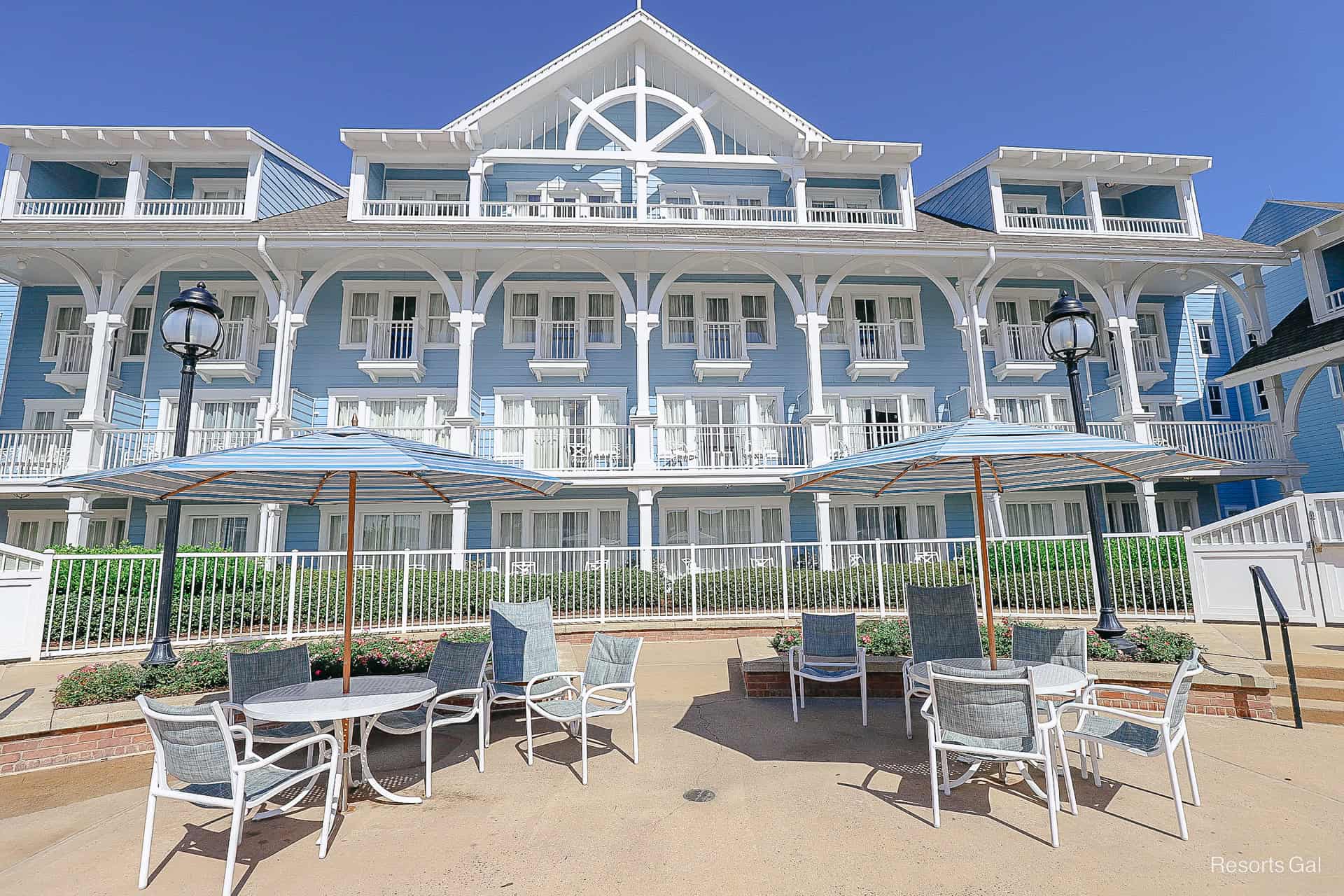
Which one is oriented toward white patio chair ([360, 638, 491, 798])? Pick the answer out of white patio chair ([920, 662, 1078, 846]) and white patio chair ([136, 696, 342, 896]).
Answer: white patio chair ([136, 696, 342, 896])

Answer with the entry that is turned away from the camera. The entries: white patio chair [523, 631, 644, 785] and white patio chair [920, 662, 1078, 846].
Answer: white patio chair [920, 662, 1078, 846]

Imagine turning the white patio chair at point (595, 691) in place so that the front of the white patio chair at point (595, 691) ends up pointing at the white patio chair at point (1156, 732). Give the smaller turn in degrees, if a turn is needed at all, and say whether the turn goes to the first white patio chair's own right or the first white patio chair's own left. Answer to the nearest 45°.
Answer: approximately 90° to the first white patio chair's own left

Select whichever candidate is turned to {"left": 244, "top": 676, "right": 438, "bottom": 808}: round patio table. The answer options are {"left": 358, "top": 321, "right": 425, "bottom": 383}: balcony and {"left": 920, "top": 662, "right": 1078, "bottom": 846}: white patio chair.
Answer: the balcony

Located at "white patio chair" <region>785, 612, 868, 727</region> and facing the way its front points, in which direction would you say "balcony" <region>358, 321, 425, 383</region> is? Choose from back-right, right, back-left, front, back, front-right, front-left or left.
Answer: back-right

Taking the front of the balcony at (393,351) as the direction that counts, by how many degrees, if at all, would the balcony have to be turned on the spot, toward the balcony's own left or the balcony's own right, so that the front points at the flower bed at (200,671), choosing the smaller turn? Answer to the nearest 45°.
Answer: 0° — it already faces it

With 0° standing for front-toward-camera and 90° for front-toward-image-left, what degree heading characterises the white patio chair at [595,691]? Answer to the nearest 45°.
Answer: approximately 45°

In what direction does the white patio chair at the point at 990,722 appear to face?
away from the camera

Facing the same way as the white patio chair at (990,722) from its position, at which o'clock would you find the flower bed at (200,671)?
The flower bed is roughly at 9 o'clock from the white patio chair.

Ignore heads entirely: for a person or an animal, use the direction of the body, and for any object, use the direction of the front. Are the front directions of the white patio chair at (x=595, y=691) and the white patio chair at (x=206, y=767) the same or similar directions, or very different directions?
very different directions
